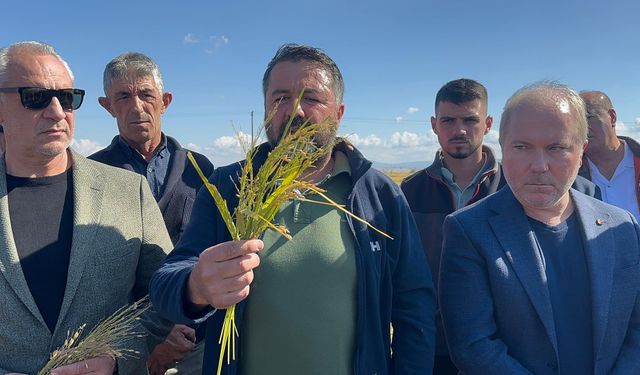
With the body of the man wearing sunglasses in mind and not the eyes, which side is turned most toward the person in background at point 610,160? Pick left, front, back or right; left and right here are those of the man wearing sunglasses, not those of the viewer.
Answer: left

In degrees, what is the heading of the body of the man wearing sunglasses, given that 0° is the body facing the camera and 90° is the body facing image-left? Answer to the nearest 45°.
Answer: approximately 0°

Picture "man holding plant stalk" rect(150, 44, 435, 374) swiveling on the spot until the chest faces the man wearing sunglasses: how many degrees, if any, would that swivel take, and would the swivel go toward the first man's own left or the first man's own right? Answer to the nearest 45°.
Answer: approximately 90° to the first man's own right

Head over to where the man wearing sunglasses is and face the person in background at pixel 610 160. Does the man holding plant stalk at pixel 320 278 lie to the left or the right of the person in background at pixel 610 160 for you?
right

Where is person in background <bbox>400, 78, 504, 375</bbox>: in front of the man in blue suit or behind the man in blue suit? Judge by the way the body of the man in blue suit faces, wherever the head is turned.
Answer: behind

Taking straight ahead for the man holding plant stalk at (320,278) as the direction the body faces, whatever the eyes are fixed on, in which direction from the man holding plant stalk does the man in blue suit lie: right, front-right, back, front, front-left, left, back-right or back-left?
left

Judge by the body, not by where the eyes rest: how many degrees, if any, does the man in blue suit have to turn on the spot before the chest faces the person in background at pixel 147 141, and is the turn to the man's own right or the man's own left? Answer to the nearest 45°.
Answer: approximately 90° to the man's own right

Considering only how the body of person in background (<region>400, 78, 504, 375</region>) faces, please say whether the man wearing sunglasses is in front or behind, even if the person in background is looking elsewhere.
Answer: in front

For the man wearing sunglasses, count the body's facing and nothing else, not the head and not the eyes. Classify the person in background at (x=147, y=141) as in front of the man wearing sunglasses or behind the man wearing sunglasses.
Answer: behind

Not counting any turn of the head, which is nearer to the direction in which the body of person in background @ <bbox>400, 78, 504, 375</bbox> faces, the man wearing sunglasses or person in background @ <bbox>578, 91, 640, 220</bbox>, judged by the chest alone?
the man wearing sunglasses
